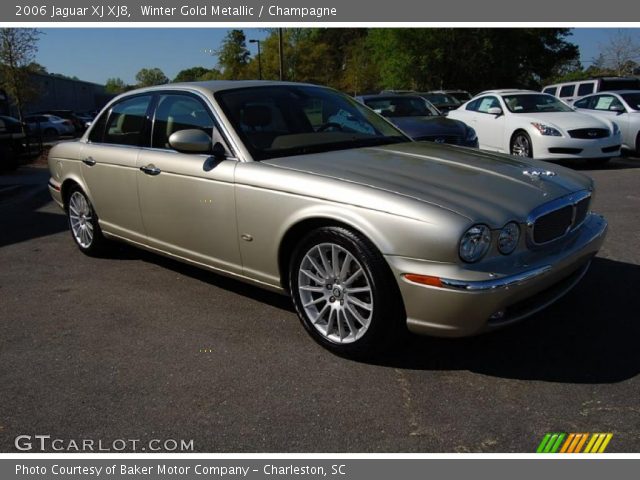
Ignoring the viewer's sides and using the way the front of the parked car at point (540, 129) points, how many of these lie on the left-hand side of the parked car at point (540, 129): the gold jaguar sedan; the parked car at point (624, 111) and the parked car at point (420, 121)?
1

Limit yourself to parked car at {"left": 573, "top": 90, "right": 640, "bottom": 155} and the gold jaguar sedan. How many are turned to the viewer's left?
0

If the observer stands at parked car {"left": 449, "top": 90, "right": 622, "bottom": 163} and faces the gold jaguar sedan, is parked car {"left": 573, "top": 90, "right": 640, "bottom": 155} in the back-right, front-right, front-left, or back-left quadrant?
back-left

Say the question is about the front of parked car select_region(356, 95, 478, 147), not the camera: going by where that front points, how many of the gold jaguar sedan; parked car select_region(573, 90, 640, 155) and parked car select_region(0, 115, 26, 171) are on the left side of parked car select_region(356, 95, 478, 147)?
1

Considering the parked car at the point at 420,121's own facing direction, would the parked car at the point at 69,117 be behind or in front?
behind

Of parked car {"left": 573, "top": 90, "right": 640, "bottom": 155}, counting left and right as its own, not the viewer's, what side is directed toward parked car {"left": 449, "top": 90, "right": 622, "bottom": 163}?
right

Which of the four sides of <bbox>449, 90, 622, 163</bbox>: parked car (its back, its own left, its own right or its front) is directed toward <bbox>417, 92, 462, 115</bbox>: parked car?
back

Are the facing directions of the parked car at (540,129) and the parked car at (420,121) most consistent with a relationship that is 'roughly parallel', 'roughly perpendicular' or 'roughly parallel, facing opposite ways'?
roughly parallel

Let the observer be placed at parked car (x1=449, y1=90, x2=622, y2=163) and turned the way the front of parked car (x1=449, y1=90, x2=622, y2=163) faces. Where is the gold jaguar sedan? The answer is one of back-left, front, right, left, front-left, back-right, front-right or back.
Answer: front-right

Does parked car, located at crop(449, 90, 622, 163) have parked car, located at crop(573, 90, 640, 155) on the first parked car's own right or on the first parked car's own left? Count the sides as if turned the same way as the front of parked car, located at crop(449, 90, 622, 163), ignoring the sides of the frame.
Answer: on the first parked car's own left

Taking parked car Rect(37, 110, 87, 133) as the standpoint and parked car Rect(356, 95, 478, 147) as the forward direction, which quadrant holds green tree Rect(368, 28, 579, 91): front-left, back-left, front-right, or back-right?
front-left

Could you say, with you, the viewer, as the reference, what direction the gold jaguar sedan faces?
facing the viewer and to the right of the viewer

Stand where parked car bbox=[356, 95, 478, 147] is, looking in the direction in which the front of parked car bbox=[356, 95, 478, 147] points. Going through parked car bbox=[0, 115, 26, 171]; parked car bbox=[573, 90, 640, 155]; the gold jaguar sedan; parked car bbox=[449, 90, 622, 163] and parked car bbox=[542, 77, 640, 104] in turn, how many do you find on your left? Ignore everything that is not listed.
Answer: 3
